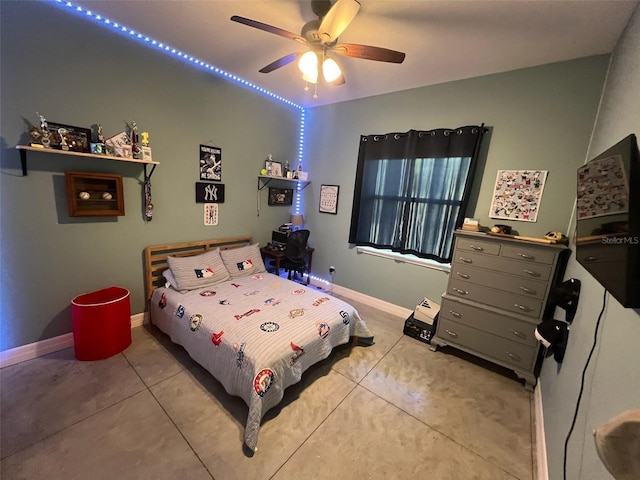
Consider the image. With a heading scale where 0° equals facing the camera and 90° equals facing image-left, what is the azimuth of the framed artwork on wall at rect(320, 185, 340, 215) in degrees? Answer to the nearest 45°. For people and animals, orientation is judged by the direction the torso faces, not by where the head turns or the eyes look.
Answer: approximately 45°

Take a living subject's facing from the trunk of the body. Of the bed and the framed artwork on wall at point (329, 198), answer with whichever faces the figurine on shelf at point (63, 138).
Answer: the framed artwork on wall

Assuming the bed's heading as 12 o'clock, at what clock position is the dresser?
The dresser is roughly at 11 o'clock from the bed.

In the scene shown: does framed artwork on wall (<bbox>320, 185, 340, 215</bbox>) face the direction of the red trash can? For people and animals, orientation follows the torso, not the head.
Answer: yes

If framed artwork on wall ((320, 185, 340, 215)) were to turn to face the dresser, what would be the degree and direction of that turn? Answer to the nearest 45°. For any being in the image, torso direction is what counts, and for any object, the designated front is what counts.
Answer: approximately 90° to its left

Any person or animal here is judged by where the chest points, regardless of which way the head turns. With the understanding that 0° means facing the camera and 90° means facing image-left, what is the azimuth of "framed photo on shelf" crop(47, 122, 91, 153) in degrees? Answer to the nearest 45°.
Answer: approximately 315°

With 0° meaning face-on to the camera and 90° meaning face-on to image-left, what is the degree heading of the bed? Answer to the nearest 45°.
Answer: approximately 315°

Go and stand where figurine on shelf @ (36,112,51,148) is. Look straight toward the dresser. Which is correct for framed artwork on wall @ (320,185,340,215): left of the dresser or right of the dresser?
left
